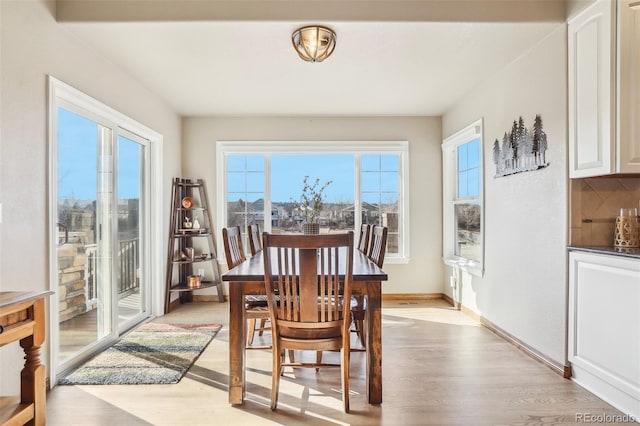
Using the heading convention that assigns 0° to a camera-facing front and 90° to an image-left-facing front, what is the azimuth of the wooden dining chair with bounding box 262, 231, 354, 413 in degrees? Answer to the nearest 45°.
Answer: approximately 180°

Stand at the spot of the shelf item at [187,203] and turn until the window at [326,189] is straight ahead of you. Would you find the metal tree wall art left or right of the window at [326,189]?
right

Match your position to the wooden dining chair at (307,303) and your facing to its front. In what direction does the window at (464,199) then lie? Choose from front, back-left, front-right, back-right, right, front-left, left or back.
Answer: front-right

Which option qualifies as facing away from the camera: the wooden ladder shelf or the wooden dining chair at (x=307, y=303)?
the wooden dining chair

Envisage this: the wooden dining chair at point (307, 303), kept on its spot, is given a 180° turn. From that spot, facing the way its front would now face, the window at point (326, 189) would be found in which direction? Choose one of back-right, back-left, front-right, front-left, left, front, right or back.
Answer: back

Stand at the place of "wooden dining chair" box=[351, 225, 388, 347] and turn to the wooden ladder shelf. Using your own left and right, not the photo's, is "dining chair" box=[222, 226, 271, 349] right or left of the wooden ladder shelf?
left

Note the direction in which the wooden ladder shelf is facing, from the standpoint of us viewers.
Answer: facing the viewer and to the right of the viewer

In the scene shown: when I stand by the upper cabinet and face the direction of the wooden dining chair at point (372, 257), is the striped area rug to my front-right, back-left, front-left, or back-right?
front-left

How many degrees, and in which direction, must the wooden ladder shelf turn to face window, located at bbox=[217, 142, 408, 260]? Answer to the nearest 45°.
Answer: approximately 45° to its left

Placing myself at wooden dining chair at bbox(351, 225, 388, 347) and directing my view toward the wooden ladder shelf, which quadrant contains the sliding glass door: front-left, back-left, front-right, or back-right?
front-left

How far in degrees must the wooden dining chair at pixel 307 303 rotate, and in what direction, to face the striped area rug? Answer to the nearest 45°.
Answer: approximately 45° to its left

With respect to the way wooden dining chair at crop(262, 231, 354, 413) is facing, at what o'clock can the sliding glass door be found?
The sliding glass door is roughly at 10 o'clock from the wooden dining chair.

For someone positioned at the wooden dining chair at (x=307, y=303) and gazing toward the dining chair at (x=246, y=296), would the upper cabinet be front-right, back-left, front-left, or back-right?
back-right

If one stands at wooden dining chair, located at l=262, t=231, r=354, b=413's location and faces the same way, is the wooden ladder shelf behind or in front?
in front

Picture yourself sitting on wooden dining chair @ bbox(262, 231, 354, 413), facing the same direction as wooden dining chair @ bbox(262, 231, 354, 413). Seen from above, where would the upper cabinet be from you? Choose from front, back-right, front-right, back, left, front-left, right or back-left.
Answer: right
